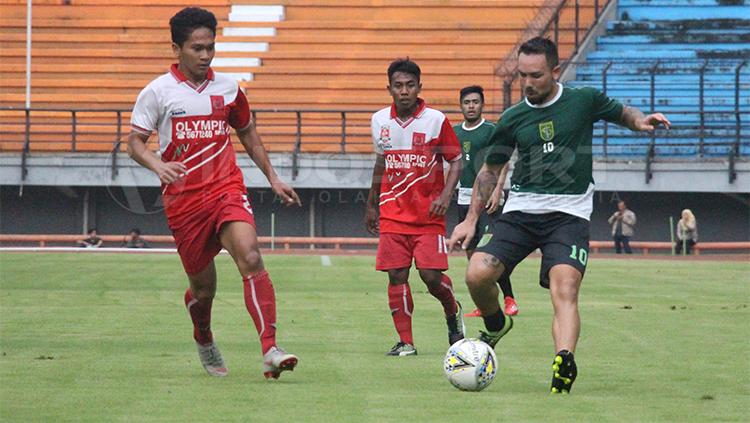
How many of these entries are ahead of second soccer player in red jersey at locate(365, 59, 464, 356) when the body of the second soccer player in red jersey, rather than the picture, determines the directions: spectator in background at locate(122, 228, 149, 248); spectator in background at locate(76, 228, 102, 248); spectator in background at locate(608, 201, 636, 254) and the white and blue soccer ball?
1

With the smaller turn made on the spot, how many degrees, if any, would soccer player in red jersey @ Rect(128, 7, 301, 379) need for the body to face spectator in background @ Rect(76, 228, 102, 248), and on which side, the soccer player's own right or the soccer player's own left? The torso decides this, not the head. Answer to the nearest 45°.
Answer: approximately 135° to the soccer player's own left

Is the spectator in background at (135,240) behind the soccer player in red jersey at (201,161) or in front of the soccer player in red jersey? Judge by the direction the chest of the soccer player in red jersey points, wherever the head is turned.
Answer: behind

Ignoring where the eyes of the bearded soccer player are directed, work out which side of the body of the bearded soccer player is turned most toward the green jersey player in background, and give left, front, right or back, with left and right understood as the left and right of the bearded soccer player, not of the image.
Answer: back

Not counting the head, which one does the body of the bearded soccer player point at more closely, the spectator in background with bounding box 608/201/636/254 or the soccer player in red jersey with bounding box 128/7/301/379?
the soccer player in red jersey

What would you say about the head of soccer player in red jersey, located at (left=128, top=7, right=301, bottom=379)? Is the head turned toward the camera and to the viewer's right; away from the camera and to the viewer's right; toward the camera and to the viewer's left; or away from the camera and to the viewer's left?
toward the camera and to the viewer's right

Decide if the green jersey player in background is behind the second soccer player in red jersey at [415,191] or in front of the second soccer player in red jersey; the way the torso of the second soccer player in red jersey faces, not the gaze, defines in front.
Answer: behind

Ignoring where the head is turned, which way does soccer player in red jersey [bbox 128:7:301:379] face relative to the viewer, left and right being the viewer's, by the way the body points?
facing the viewer and to the right of the viewer

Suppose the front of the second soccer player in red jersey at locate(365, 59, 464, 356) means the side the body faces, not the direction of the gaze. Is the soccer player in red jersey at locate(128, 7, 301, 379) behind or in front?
in front

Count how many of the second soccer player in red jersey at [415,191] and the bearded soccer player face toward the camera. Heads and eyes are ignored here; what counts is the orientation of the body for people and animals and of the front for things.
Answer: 2

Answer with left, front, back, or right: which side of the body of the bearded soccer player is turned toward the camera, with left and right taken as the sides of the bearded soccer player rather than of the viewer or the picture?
front

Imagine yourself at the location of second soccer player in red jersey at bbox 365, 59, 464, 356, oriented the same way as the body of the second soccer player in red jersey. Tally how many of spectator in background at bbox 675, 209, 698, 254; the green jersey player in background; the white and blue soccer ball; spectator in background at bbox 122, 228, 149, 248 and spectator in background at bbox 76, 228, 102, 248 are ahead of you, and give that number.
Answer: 1

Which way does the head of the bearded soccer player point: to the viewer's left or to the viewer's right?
to the viewer's left
